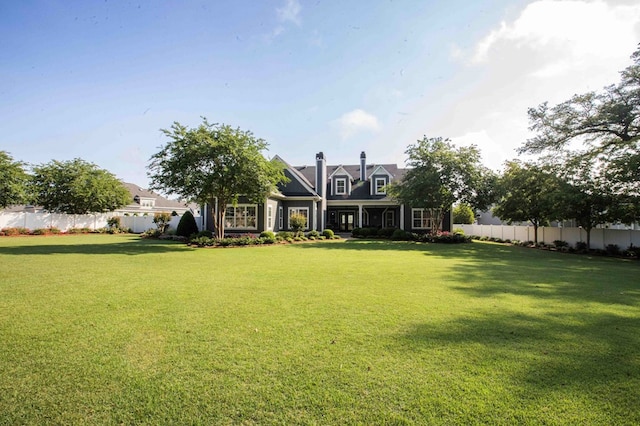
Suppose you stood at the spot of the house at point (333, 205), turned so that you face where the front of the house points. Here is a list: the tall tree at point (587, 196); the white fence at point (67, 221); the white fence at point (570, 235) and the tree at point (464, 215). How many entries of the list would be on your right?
1

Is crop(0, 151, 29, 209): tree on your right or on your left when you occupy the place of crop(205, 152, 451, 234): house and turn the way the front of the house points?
on your right

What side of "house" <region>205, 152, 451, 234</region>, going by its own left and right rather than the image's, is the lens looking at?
front

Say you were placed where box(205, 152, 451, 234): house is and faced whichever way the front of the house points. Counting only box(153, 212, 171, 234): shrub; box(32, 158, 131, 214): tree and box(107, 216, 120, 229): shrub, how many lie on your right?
3

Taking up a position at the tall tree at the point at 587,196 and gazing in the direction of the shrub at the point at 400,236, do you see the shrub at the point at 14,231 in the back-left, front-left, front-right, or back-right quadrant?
front-left

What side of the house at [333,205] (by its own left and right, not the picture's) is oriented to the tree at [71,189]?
right

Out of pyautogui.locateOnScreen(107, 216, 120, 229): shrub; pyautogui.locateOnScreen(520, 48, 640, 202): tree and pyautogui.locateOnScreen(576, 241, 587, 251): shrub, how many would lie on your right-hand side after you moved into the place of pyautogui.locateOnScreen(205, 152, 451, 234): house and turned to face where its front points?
1

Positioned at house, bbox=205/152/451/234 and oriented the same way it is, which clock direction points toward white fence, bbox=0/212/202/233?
The white fence is roughly at 3 o'clock from the house.

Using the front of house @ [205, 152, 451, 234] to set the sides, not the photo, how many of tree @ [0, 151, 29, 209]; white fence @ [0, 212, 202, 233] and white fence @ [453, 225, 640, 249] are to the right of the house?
2

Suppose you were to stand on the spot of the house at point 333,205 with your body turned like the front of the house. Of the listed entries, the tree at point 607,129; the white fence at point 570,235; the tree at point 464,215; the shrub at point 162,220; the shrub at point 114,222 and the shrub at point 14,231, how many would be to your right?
3

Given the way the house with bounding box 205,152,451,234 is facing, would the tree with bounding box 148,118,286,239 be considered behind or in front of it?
in front

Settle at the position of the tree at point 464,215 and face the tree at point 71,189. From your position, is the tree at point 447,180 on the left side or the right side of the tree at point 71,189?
left
